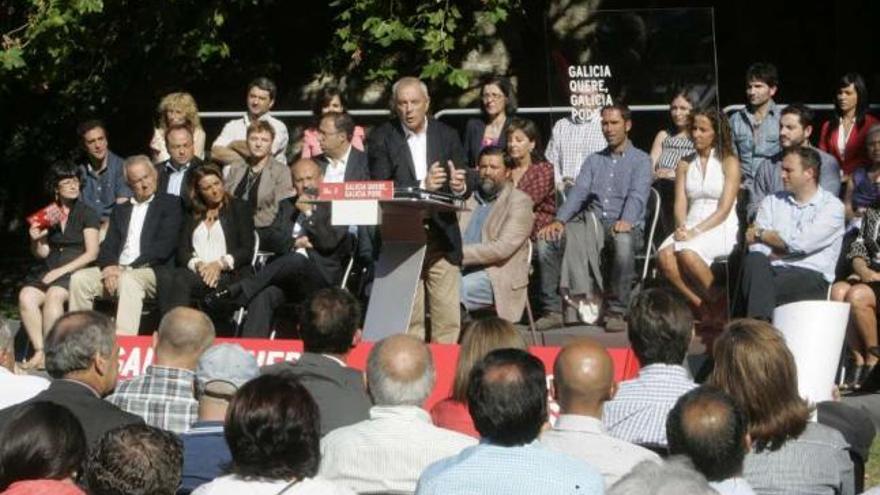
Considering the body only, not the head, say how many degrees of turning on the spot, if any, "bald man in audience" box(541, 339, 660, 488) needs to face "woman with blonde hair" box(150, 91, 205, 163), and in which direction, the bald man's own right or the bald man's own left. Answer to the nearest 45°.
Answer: approximately 45° to the bald man's own left

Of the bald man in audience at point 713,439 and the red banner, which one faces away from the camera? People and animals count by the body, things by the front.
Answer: the bald man in audience

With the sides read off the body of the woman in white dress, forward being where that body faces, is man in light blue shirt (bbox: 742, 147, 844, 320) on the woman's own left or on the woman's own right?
on the woman's own left

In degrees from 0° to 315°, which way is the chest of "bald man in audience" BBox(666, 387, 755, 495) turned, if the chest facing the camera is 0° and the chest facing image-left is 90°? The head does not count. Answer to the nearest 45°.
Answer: approximately 180°

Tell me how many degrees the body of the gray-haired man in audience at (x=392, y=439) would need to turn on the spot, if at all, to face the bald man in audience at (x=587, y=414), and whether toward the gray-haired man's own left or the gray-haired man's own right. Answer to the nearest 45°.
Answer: approximately 90° to the gray-haired man's own right

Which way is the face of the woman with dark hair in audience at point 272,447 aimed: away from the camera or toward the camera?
away from the camera

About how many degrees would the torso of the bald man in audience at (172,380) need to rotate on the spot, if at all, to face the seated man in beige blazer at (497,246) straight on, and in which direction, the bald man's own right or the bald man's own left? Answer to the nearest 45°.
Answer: approximately 45° to the bald man's own right

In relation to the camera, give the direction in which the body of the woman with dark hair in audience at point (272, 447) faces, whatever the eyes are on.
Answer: away from the camera
